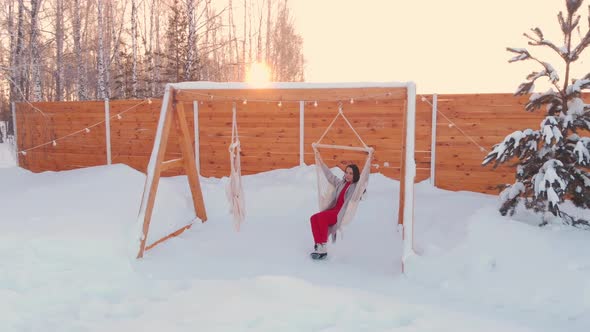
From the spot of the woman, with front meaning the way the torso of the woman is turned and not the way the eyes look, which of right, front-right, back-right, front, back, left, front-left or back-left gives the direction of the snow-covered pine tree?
back-left

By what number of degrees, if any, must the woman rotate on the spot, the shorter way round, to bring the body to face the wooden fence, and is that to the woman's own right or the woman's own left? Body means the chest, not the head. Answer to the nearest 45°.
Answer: approximately 135° to the woman's own right

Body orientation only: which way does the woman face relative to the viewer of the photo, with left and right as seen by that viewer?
facing the viewer and to the left of the viewer
